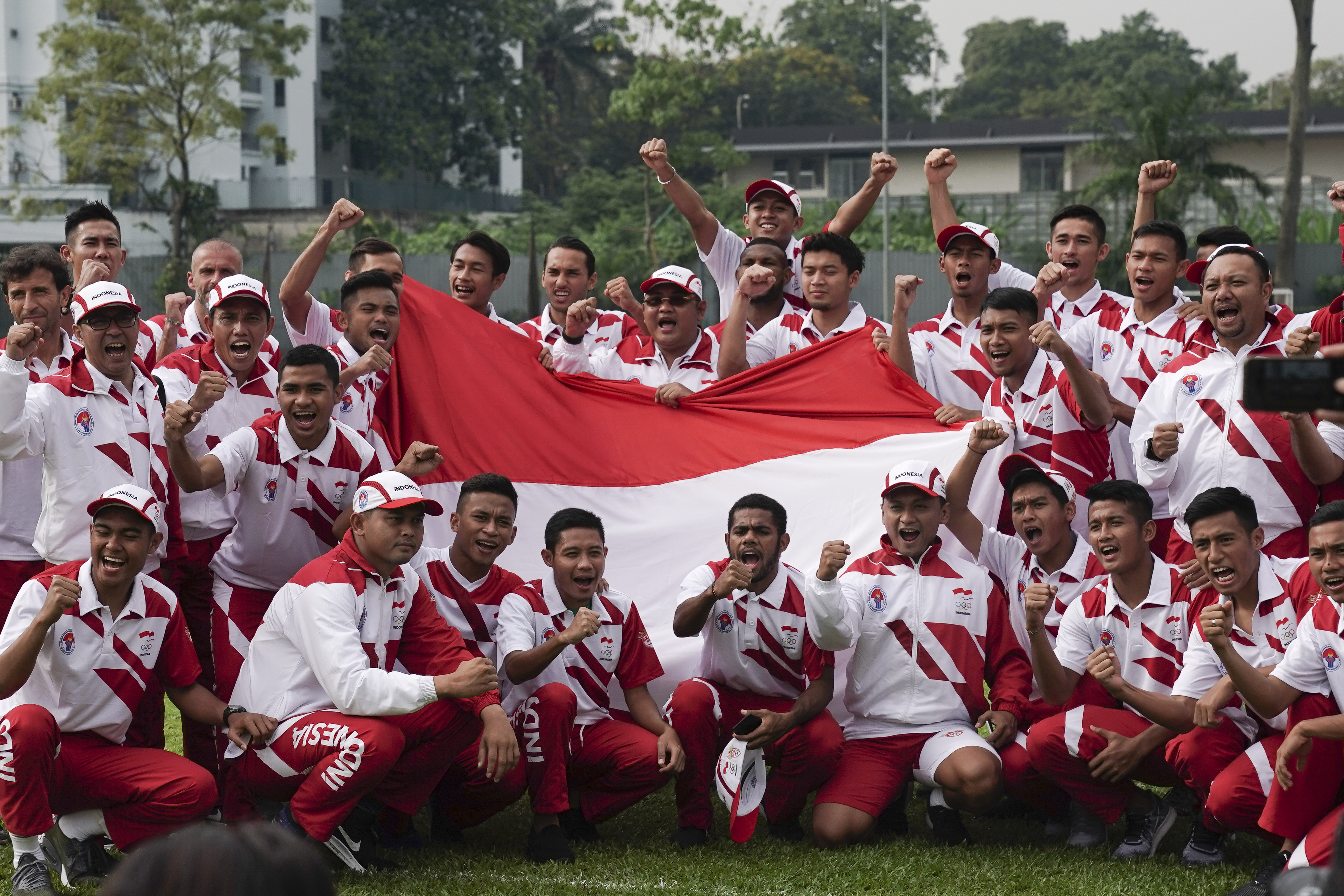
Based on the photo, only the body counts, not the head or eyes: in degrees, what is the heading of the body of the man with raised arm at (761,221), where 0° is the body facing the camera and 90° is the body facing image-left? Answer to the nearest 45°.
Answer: approximately 0°

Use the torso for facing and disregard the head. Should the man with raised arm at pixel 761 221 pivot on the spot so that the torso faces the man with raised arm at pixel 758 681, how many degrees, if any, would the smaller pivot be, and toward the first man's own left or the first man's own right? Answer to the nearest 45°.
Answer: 0° — they already face them

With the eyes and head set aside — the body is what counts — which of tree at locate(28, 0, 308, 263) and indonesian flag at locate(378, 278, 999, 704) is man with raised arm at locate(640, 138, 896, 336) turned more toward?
the indonesian flag

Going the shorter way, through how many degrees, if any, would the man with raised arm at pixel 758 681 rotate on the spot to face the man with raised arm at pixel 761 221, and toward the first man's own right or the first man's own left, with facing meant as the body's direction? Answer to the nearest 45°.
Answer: approximately 180°

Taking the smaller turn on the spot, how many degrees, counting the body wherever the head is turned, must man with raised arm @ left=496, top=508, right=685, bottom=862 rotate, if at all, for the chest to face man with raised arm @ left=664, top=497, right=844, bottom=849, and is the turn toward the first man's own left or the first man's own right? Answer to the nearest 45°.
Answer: approximately 90° to the first man's own left

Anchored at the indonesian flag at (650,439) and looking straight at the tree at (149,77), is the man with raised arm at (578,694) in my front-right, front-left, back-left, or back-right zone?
back-left
